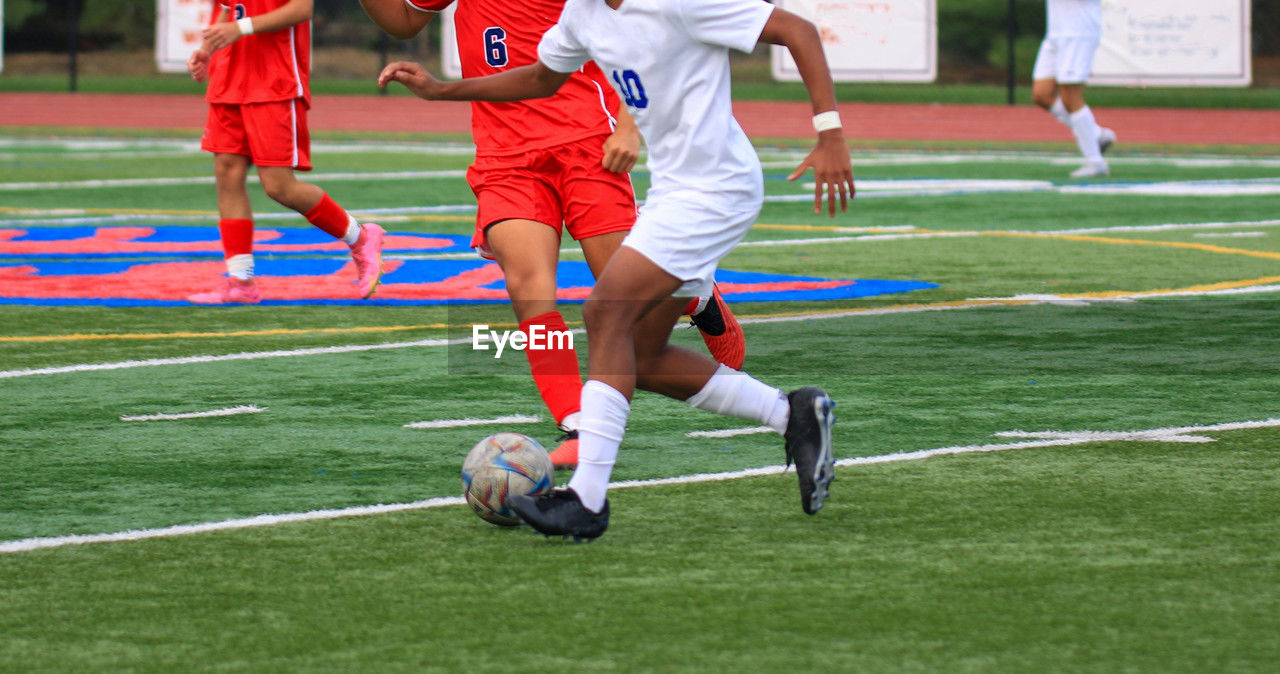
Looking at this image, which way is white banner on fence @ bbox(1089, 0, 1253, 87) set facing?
toward the camera

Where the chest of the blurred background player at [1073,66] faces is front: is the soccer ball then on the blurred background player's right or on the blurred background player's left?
on the blurred background player's left

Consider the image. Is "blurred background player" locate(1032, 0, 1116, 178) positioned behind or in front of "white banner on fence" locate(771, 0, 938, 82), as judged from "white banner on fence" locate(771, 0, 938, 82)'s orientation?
in front

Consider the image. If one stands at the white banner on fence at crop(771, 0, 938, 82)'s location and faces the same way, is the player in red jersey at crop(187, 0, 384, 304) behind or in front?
in front

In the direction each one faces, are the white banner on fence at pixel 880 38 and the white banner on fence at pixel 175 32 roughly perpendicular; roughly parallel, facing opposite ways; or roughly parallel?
roughly parallel

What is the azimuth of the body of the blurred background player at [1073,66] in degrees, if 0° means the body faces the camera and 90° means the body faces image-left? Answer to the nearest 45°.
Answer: approximately 90°

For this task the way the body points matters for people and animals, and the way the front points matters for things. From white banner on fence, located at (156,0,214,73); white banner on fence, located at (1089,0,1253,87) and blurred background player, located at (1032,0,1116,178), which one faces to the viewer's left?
the blurred background player

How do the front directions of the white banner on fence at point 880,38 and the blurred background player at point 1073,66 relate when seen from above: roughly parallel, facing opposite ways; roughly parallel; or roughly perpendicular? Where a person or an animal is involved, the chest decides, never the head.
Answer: roughly perpendicular

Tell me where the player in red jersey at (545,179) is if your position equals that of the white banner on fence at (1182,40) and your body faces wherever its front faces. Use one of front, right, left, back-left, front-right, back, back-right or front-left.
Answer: front

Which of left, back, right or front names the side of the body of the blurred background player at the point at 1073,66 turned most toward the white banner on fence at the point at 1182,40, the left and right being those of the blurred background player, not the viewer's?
right

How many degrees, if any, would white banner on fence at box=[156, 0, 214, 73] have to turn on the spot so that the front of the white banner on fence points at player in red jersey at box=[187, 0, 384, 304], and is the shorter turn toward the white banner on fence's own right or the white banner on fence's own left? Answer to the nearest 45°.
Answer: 0° — it already faces them

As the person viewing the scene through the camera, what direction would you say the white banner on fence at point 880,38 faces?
facing the viewer

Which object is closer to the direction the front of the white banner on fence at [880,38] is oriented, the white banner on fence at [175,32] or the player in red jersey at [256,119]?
the player in red jersey

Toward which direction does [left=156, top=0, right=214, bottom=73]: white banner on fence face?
toward the camera

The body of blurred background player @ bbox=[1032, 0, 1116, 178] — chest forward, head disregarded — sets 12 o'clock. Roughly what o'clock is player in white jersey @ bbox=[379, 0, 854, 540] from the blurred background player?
The player in white jersey is roughly at 9 o'clock from the blurred background player.

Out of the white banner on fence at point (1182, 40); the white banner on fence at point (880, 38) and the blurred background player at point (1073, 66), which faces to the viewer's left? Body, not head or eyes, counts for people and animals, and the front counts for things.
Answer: the blurred background player

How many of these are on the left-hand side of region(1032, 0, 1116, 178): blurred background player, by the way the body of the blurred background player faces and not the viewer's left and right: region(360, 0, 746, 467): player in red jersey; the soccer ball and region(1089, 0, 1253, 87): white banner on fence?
2
